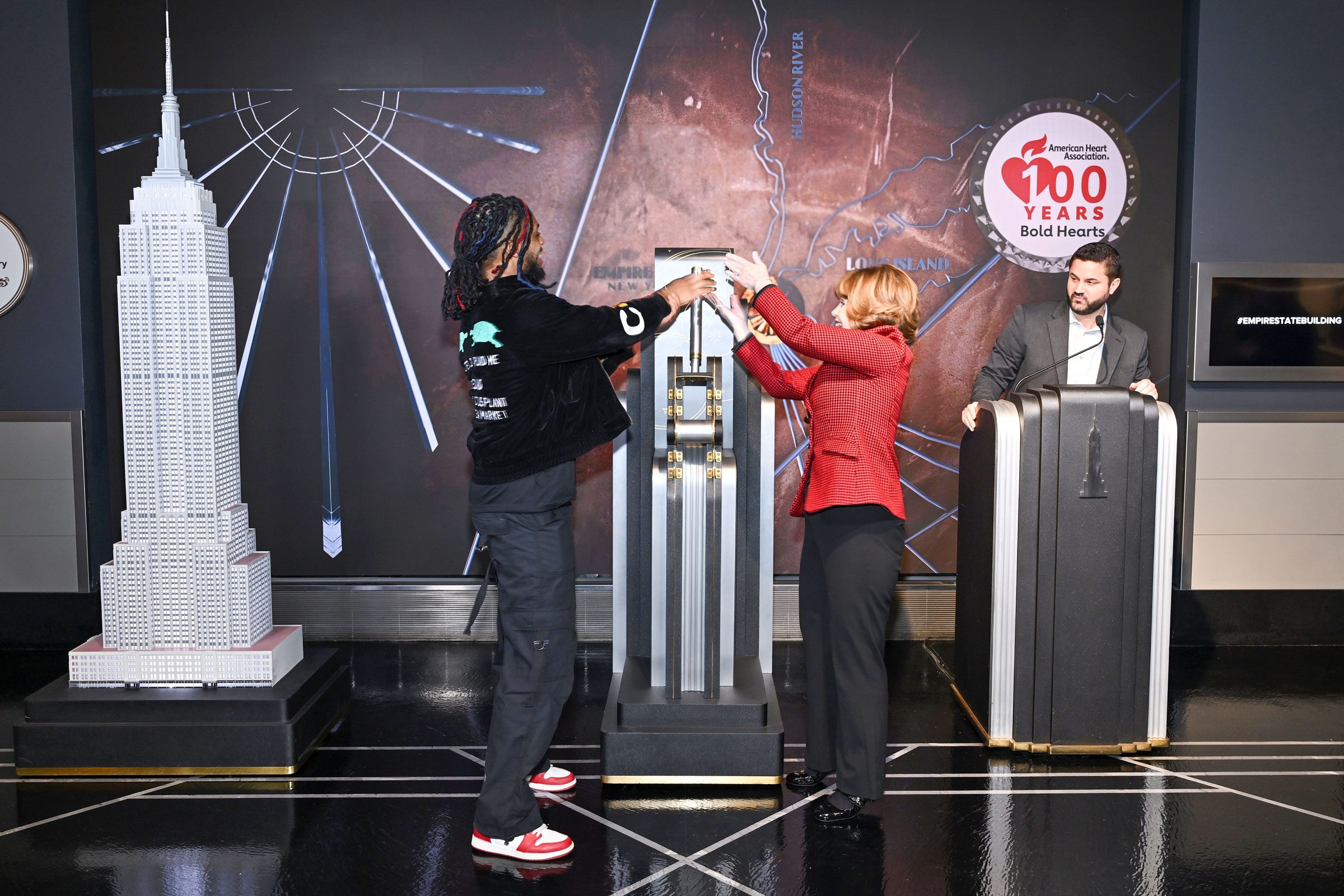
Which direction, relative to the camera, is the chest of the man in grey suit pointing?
toward the camera

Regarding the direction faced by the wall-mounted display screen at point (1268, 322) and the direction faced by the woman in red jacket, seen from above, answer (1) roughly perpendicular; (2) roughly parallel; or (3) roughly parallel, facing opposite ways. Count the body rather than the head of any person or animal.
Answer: roughly perpendicular

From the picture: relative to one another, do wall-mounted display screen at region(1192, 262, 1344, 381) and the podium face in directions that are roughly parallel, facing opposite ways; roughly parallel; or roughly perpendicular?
roughly parallel

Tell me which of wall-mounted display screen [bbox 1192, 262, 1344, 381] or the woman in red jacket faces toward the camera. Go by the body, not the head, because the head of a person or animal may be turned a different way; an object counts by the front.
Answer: the wall-mounted display screen

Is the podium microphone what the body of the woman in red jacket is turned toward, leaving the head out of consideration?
no

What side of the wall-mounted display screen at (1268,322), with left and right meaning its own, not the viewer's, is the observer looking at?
front

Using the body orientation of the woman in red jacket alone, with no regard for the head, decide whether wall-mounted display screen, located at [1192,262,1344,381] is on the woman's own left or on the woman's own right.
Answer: on the woman's own right

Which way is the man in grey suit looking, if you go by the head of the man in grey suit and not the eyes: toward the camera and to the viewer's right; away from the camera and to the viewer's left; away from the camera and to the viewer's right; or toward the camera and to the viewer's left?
toward the camera and to the viewer's left

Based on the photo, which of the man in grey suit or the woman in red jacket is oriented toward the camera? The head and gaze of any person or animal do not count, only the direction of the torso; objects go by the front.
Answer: the man in grey suit

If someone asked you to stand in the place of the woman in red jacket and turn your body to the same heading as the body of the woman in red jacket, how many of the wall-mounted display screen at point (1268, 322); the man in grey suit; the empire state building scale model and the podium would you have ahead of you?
1

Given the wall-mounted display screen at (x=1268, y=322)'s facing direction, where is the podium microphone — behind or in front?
in front

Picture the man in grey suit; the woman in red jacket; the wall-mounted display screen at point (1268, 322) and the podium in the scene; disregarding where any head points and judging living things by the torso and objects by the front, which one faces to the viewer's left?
the woman in red jacket

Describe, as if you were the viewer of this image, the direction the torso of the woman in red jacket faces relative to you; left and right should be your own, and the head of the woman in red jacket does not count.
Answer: facing to the left of the viewer

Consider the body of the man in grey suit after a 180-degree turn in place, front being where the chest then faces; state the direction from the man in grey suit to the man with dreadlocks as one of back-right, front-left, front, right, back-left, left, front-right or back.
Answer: back-left

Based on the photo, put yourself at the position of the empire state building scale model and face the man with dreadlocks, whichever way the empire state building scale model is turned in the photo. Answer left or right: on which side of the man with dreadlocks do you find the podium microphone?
left

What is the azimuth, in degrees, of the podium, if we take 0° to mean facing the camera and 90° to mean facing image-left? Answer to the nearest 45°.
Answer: approximately 0°
